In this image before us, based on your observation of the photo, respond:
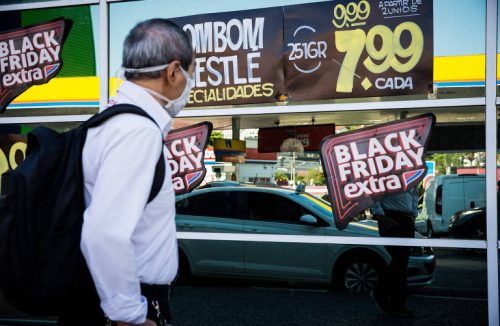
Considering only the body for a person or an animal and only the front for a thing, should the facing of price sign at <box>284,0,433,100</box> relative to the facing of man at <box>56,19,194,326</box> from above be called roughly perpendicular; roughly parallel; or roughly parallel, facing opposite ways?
roughly perpendicular

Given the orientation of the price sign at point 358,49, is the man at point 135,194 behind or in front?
in front

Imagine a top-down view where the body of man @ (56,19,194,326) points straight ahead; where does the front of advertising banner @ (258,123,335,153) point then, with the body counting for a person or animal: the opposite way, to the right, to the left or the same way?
to the right

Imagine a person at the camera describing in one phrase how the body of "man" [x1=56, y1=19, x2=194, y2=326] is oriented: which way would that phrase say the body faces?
to the viewer's right

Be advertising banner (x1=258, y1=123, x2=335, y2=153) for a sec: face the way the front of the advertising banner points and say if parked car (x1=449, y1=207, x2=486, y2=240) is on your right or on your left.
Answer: on your left

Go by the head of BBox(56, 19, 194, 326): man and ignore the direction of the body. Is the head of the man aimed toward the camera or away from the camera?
away from the camera

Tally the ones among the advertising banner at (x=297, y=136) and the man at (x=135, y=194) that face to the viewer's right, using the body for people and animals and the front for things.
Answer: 1

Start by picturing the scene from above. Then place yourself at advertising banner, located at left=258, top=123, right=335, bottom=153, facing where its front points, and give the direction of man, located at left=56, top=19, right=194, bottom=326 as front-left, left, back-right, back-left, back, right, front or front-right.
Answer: front

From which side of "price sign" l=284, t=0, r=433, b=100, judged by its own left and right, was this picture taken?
front

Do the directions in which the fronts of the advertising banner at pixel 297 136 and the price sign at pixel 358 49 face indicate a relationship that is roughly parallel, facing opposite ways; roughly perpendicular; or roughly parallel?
roughly parallel

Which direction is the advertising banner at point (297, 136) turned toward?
toward the camera
